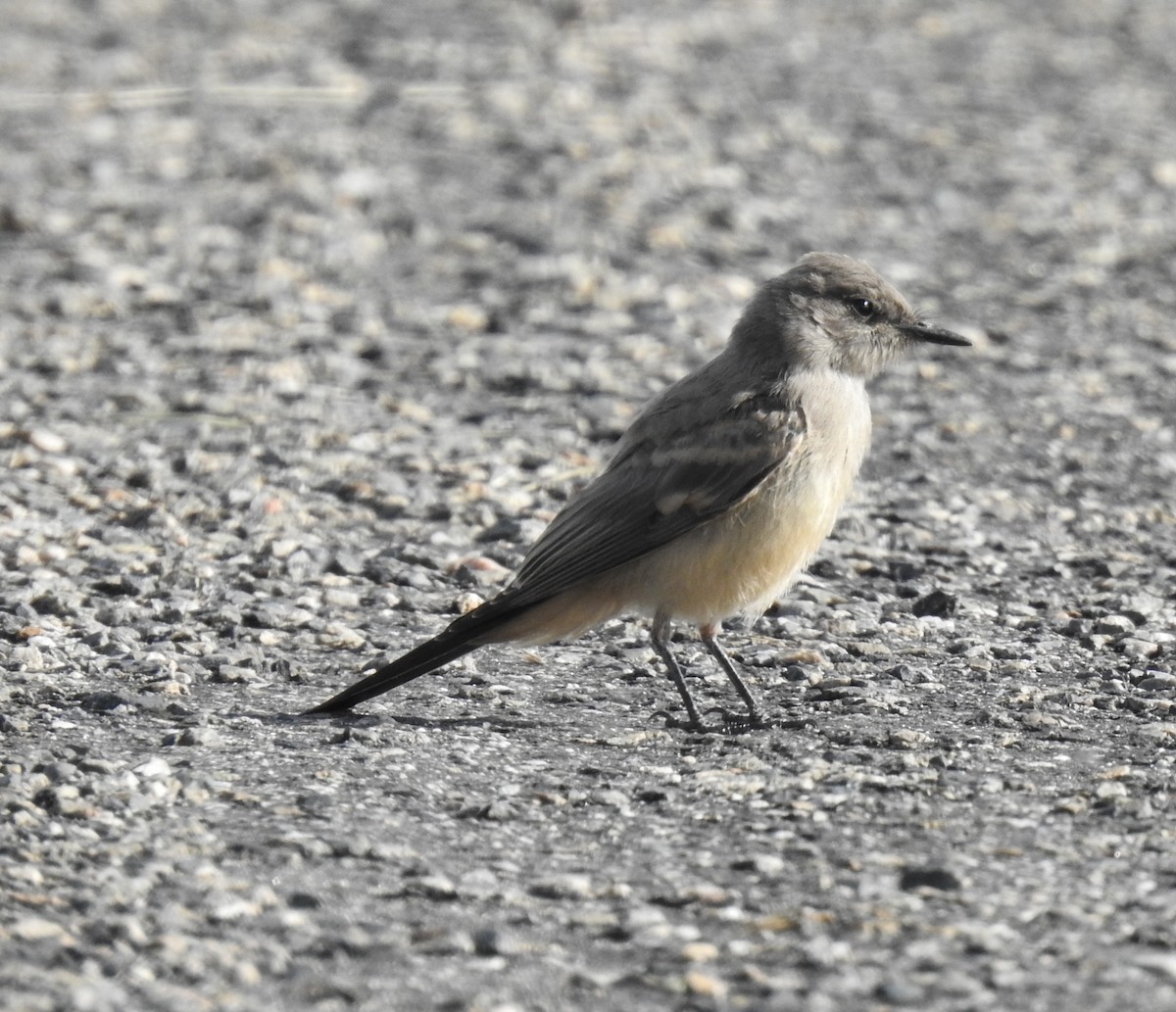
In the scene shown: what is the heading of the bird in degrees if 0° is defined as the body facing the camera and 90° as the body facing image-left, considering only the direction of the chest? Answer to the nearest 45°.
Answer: approximately 270°
